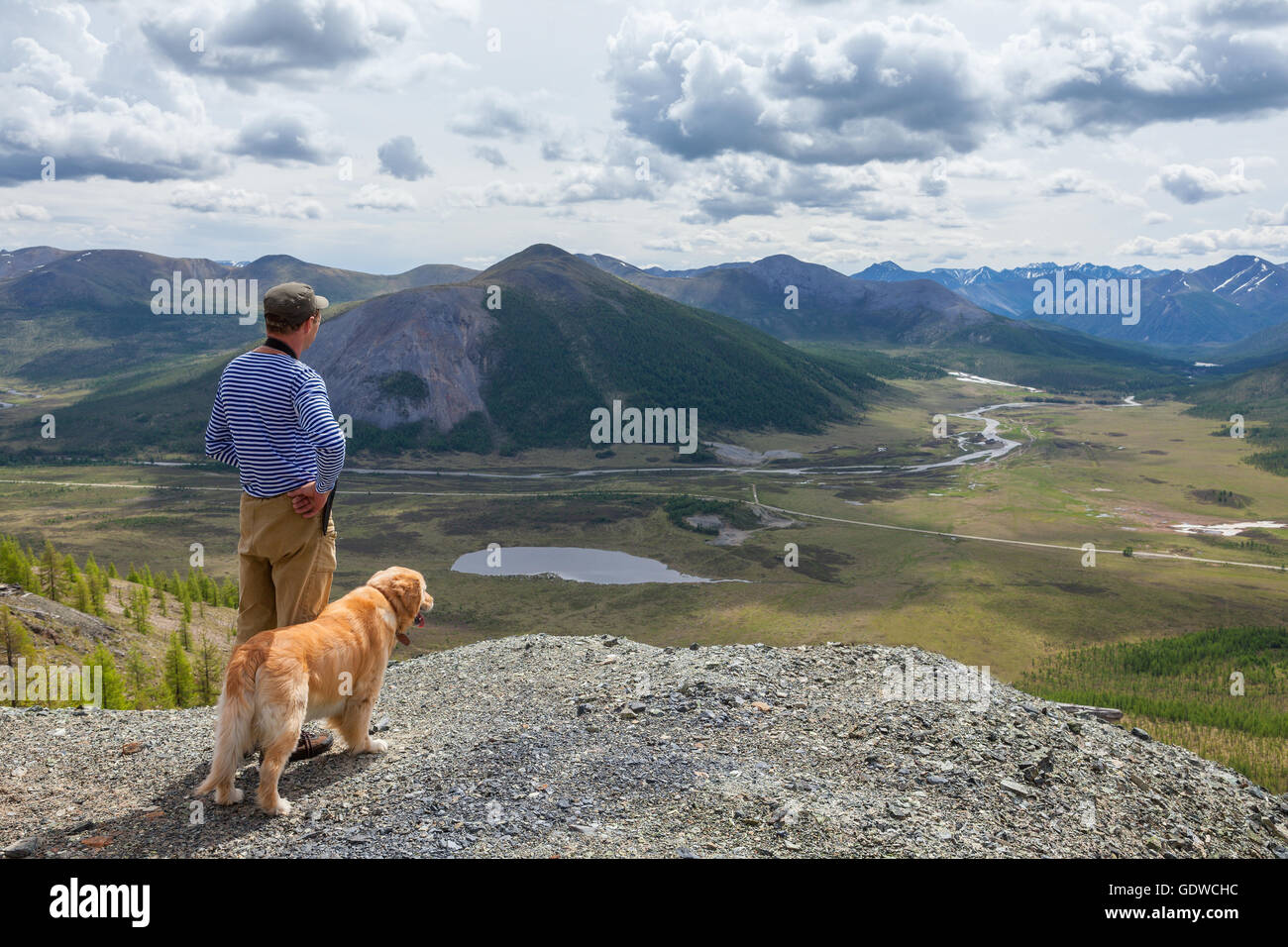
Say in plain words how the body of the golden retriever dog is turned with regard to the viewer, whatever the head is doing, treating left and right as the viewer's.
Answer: facing away from the viewer and to the right of the viewer

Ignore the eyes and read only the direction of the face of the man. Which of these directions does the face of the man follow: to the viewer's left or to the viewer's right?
to the viewer's right

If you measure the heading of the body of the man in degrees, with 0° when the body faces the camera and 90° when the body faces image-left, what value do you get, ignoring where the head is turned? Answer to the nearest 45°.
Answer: approximately 225°
